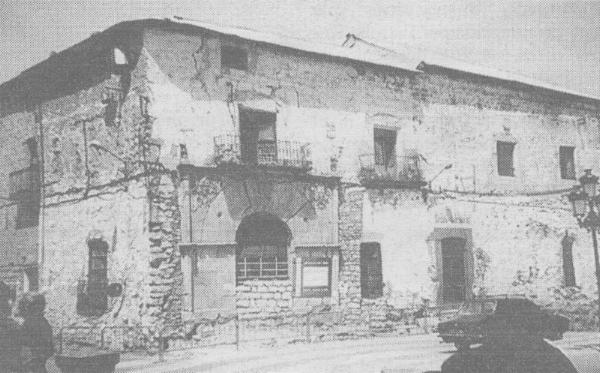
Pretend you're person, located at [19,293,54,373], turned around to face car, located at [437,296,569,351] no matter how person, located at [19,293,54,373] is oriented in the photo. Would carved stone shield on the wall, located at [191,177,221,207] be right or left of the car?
left

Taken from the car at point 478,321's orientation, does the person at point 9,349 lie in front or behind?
in front

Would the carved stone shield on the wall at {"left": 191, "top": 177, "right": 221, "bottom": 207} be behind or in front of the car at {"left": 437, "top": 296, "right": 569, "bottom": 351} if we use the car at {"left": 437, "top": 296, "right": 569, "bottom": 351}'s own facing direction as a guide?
in front

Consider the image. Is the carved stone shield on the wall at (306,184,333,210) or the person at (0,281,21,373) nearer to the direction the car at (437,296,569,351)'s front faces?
the person

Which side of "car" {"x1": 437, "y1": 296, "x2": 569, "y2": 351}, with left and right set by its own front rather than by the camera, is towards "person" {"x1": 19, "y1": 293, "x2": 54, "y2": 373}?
front

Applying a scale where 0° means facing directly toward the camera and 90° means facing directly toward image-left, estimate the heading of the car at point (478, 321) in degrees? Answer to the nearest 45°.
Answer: approximately 45°

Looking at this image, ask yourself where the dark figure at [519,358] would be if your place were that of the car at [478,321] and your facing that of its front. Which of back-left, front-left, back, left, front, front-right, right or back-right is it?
front-left

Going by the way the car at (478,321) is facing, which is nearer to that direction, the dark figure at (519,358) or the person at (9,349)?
the person

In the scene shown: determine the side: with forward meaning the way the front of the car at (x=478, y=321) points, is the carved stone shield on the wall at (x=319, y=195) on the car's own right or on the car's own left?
on the car's own right
